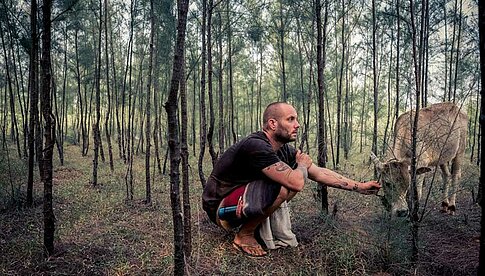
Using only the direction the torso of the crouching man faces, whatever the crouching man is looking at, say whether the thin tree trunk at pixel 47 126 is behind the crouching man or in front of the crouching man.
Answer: behind

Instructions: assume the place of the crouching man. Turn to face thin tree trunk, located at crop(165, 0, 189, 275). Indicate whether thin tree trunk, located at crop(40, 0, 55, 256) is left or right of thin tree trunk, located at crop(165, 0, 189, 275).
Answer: right

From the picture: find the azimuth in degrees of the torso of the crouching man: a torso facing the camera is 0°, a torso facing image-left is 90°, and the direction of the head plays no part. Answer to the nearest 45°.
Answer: approximately 270°

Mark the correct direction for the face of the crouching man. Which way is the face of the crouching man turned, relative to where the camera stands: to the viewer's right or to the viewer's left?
to the viewer's right
